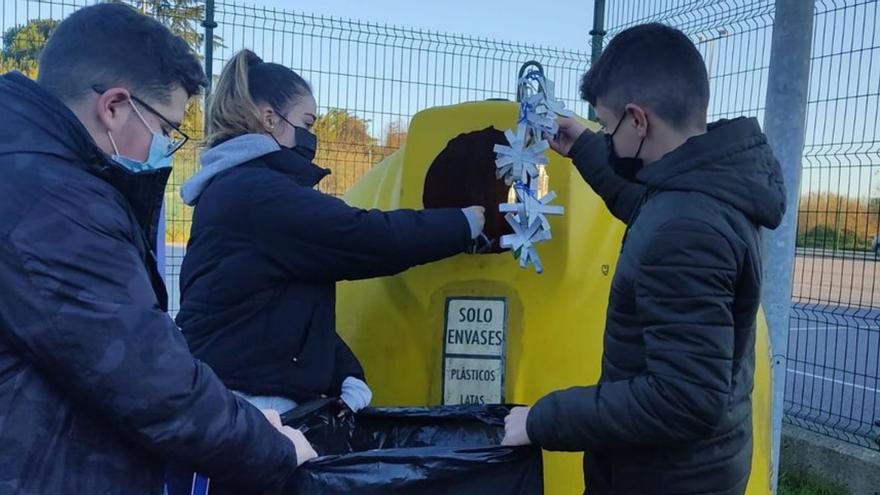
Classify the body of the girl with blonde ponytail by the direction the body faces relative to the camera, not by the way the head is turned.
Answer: to the viewer's right

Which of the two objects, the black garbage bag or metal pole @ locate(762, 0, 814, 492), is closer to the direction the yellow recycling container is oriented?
the black garbage bag

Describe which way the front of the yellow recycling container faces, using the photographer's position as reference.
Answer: facing the viewer

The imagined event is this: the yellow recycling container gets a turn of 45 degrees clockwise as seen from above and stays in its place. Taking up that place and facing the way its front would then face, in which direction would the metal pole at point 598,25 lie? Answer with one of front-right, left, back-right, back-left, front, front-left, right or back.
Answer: back-right

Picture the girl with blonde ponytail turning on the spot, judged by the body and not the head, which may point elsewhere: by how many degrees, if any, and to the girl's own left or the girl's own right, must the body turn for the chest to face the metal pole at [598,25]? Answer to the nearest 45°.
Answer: approximately 45° to the girl's own left

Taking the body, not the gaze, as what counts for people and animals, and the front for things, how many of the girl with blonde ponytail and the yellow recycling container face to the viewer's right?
1

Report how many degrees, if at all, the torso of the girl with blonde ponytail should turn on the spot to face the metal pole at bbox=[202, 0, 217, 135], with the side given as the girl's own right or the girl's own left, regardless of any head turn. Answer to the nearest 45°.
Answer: approximately 90° to the girl's own left

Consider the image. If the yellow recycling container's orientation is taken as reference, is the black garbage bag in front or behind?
in front

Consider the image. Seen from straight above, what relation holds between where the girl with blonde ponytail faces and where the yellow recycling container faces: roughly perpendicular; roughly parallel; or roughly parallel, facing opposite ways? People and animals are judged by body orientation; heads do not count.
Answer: roughly perpendicular

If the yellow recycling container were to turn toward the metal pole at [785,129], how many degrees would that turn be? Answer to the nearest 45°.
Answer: approximately 135° to its left

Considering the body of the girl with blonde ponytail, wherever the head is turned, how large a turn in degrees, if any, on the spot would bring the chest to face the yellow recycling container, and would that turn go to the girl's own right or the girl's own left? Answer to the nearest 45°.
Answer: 0° — they already face it

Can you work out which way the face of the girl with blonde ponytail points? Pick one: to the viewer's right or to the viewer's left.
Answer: to the viewer's right

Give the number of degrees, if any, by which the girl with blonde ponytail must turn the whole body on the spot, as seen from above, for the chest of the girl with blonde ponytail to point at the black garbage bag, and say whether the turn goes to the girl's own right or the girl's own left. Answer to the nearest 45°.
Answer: approximately 45° to the girl's own right

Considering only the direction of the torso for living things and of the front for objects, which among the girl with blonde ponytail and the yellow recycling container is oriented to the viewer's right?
the girl with blonde ponytail
